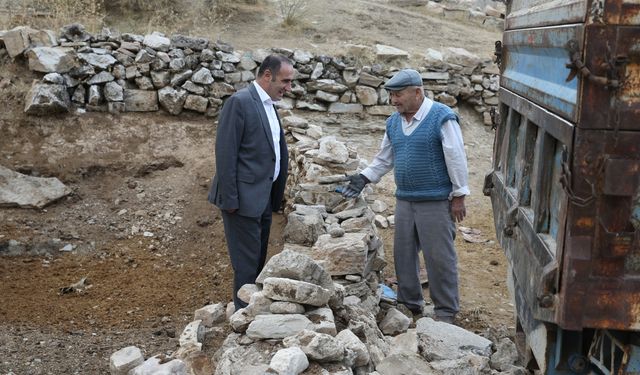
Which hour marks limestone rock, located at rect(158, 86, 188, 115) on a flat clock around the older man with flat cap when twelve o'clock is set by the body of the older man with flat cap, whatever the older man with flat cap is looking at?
The limestone rock is roughly at 3 o'clock from the older man with flat cap.

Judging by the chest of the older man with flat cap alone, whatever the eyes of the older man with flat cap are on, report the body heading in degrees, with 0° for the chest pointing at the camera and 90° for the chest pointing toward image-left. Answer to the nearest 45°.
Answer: approximately 45°

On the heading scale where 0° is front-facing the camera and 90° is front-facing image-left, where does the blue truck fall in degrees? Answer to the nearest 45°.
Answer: approximately 135°

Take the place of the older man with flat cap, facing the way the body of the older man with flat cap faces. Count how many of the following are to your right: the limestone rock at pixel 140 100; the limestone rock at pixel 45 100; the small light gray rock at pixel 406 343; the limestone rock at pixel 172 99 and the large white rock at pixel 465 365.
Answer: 3

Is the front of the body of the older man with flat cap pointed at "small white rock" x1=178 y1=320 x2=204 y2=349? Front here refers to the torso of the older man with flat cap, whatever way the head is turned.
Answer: yes

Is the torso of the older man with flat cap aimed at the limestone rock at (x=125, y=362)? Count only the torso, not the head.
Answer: yes
